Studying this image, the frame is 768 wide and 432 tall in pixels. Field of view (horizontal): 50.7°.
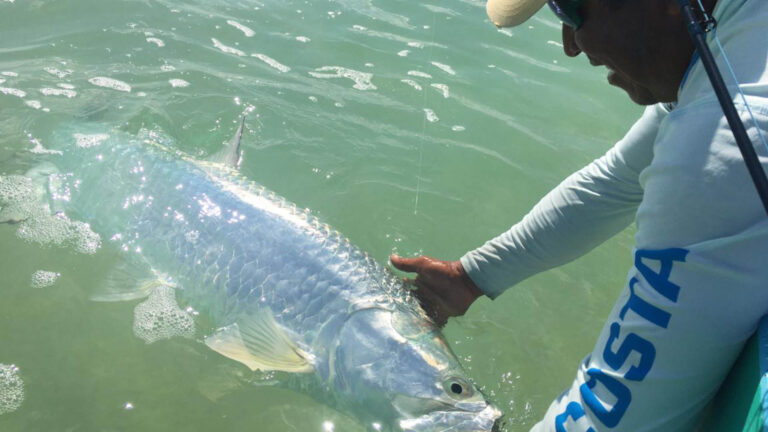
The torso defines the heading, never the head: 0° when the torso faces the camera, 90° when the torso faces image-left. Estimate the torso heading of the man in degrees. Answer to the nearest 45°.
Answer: approximately 90°

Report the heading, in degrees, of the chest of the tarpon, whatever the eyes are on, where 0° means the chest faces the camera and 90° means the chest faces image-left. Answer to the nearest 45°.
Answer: approximately 315°

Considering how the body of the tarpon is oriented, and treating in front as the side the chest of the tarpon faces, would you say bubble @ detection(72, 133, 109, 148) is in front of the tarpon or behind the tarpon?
behind

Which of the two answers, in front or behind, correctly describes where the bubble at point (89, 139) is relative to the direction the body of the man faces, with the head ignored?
in front

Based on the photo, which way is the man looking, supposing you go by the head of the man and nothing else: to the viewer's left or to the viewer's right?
to the viewer's left
